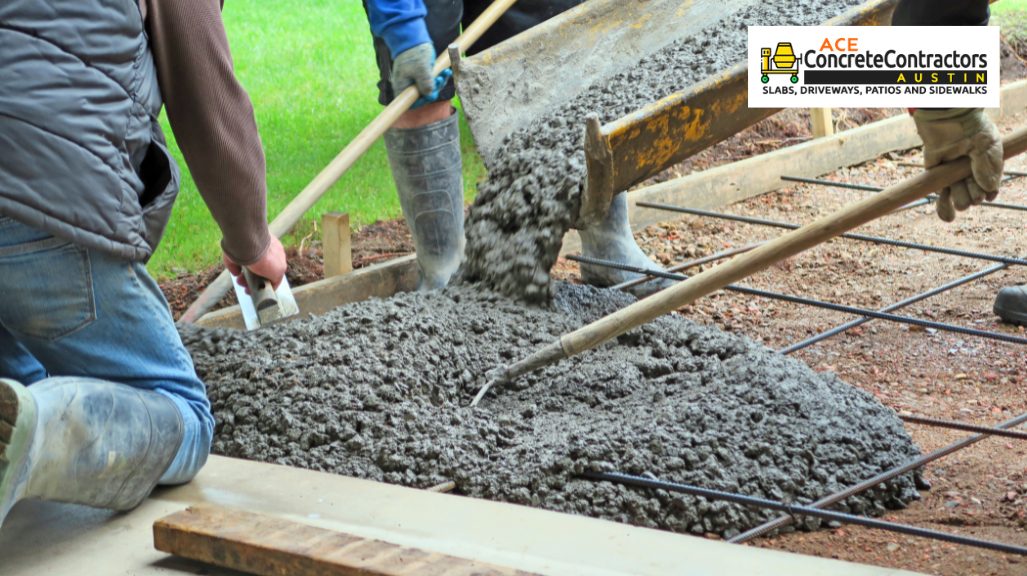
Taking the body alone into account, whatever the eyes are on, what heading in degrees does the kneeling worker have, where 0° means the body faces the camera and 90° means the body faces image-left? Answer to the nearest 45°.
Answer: approximately 225°

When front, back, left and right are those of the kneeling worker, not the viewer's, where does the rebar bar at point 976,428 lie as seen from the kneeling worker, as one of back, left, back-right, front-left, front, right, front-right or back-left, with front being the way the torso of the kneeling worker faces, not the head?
front-right

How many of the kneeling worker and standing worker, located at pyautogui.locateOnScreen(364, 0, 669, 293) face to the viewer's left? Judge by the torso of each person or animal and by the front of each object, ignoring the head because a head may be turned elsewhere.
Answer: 0

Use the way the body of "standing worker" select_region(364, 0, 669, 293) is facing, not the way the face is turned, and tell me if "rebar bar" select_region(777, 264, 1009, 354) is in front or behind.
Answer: in front

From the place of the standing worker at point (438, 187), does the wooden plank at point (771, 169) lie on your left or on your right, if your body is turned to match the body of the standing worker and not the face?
on your left

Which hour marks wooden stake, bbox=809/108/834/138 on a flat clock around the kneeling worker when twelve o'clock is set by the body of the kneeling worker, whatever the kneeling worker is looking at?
The wooden stake is roughly at 12 o'clock from the kneeling worker.

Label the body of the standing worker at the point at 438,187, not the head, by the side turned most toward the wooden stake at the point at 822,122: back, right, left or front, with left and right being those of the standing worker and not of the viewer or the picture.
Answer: left

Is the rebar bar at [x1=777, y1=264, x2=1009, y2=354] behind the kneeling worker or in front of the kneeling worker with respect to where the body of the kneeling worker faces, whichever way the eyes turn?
in front
